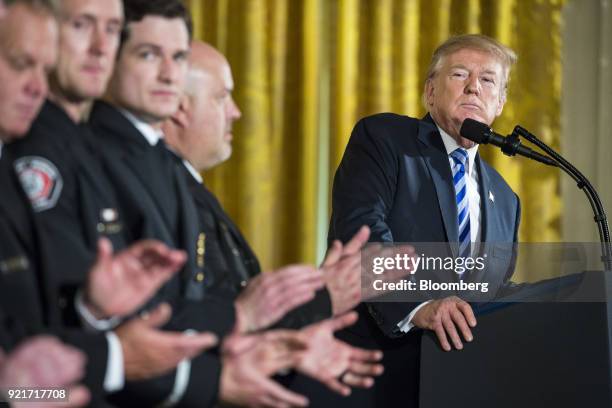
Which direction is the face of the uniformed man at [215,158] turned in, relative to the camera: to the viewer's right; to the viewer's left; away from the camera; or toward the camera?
to the viewer's right

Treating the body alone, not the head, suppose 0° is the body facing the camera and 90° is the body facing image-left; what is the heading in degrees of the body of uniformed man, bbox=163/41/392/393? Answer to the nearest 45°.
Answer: approximately 270°

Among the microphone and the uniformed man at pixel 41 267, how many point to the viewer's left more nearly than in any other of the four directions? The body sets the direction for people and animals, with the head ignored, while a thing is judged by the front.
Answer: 1

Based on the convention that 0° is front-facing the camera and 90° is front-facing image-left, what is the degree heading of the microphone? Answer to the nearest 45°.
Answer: approximately 90°

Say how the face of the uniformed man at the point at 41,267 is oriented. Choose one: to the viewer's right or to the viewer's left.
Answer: to the viewer's right
